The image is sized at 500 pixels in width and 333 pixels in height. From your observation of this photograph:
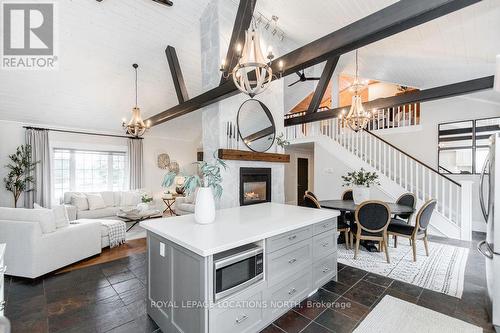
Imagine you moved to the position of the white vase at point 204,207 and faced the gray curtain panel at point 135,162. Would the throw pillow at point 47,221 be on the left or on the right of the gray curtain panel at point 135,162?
left

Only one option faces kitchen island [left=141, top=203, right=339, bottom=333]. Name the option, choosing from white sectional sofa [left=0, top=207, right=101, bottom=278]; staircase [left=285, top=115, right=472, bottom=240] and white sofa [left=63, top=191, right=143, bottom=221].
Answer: the white sofa

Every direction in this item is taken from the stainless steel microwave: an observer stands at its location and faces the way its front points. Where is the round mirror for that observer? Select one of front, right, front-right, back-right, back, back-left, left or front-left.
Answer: back-left

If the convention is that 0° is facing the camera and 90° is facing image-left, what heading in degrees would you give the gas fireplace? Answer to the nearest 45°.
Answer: approximately 315°

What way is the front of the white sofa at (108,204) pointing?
toward the camera

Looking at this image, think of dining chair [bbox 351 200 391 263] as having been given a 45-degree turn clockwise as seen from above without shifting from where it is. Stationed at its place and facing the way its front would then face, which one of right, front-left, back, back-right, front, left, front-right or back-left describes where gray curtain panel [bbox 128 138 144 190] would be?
back-left

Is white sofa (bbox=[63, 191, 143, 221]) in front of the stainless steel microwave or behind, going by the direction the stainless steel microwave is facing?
behind

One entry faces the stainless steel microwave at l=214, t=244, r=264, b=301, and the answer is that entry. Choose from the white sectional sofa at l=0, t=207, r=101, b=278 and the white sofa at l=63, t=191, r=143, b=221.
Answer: the white sofa

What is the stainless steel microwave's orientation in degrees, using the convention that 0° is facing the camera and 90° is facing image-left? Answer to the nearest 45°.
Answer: approximately 315°

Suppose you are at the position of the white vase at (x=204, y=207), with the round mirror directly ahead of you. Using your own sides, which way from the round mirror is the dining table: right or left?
right

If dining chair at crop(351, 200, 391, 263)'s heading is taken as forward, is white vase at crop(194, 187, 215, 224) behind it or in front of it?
behind

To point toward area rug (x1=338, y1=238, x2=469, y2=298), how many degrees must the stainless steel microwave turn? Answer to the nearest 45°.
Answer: approximately 90° to its left

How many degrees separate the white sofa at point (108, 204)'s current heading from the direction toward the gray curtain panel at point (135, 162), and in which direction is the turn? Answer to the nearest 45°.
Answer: approximately 135° to its left

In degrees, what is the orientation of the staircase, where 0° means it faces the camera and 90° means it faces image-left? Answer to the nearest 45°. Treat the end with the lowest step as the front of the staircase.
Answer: approximately 270°

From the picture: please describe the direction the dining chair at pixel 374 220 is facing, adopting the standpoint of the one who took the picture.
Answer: facing away from the viewer

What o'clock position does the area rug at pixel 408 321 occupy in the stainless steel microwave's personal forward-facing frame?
The area rug is roughly at 10 o'clock from the stainless steel microwave.

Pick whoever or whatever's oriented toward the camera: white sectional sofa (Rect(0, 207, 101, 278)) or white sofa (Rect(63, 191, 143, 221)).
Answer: the white sofa

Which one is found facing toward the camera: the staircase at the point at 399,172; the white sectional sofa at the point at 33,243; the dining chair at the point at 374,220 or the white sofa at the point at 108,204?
the white sofa
